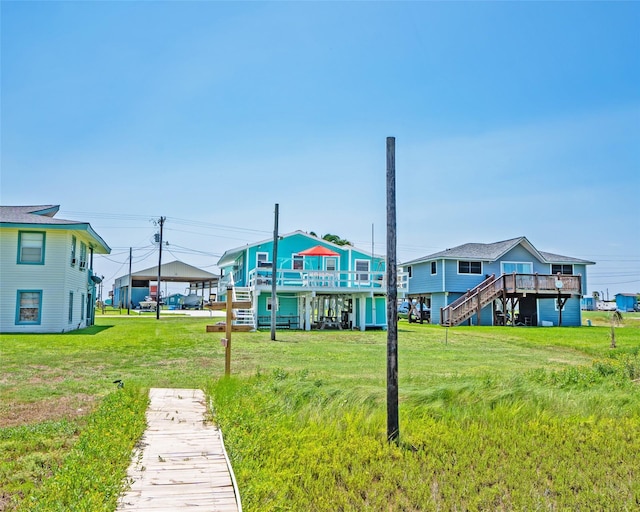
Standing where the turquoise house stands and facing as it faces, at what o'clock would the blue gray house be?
The blue gray house is roughly at 8 o'clock from the turquoise house.

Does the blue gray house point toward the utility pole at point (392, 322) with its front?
yes

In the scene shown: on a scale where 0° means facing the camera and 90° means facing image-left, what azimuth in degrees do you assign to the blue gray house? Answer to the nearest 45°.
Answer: approximately 0°

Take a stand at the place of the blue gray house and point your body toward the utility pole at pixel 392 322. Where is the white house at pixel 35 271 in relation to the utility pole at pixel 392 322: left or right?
right

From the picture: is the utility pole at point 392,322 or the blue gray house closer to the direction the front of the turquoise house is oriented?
the utility pole

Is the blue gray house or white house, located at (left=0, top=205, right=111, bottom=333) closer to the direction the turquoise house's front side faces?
the white house

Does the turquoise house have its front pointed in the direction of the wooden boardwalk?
yes

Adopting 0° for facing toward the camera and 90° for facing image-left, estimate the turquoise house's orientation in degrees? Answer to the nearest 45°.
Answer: approximately 0°

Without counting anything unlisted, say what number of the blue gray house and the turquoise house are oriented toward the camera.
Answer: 2

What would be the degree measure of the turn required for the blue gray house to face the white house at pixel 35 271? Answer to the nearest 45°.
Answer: approximately 45° to its right

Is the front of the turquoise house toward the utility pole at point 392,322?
yes

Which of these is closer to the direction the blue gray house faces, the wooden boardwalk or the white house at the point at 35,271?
the wooden boardwalk
